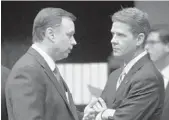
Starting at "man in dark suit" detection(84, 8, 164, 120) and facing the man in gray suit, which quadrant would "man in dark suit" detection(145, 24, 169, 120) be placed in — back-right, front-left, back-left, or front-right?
back-right

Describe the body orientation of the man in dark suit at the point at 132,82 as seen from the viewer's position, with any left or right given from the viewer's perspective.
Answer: facing the viewer and to the left of the viewer

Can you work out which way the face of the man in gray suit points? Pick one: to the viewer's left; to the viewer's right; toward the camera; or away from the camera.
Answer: to the viewer's right

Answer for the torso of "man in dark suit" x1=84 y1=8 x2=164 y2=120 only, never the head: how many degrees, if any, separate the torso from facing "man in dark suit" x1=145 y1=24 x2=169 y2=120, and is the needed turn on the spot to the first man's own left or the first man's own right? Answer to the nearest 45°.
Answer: approximately 135° to the first man's own right

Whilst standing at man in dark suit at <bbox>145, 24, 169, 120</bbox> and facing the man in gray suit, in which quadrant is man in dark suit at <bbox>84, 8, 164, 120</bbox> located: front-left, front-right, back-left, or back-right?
front-left

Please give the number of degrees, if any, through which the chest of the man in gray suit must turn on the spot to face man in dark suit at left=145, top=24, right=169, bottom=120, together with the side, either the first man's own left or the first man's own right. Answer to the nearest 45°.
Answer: approximately 45° to the first man's own left

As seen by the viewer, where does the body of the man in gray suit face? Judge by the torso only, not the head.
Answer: to the viewer's right

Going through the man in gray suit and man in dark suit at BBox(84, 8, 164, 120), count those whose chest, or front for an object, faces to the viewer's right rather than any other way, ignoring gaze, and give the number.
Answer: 1
